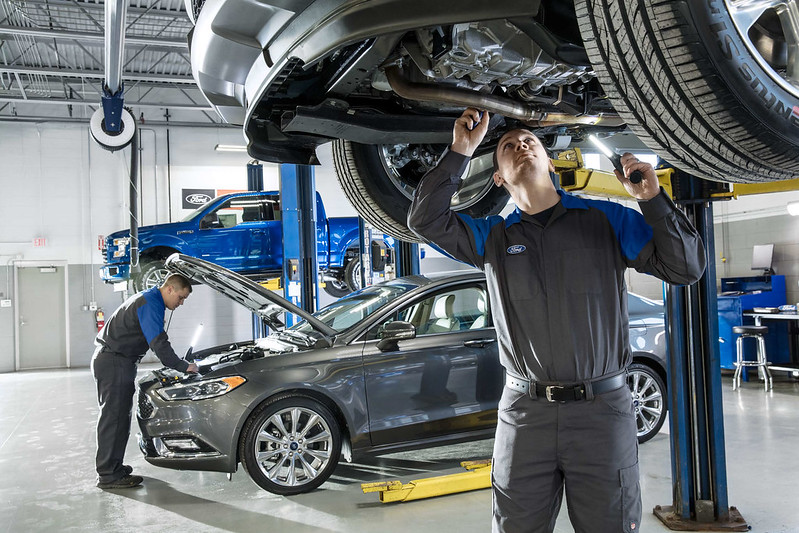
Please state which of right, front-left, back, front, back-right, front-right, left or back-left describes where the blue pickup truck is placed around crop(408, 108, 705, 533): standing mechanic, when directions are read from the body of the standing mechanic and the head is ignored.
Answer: back-right

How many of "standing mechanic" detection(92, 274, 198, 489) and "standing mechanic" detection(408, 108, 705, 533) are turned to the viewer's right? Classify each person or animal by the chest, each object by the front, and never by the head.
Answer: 1

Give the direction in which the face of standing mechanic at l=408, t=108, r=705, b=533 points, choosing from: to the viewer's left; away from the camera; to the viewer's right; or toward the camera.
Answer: toward the camera

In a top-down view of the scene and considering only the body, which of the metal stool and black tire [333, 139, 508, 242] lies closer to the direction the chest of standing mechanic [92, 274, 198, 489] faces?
the metal stool

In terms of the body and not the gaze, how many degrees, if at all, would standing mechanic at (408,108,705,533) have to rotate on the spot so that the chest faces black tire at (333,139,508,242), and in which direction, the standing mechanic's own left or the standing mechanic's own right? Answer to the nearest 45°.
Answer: approximately 135° to the standing mechanic's own right

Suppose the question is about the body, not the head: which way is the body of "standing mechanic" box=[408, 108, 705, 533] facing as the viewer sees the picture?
toward the camera

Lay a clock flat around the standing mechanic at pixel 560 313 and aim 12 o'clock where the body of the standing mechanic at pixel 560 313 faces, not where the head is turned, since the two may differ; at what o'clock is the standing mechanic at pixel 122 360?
the standing mechanic at pixel 122 360 is roughly at 4 o'clock from the standing mechanic at pixel 560 313.

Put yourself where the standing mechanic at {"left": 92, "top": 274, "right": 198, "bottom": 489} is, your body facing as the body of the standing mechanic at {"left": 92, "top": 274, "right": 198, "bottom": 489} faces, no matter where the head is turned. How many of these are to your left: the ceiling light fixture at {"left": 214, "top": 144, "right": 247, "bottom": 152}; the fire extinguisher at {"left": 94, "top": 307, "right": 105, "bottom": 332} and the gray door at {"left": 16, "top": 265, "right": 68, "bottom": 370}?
3

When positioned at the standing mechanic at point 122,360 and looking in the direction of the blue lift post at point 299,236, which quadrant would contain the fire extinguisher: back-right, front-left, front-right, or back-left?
front-left

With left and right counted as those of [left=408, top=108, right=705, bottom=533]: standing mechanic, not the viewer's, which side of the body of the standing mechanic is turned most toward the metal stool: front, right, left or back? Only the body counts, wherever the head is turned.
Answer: back

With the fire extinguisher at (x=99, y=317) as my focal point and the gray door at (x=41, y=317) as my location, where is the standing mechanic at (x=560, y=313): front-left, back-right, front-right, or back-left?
front-right

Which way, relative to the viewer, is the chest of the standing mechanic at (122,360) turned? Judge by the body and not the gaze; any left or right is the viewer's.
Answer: facing to the right of the viewer

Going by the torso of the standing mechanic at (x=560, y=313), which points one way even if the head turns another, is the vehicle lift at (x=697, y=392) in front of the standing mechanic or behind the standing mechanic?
behind

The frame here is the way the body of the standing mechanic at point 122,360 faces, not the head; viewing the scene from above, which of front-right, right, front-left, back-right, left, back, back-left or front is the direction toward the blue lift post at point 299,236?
front-left

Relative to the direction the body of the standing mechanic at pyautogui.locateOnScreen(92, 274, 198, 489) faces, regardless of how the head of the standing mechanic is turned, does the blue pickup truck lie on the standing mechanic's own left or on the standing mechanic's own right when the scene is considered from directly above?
on the standing mechanic's own left

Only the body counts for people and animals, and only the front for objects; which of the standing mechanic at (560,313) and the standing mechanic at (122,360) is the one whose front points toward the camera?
the standing mechanic at (560,313)

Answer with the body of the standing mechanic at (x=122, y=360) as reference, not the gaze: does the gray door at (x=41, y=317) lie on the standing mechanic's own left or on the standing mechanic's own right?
on the standing mechanic's own left

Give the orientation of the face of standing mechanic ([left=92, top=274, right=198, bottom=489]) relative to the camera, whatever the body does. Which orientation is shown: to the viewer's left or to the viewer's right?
to the viewer's right
